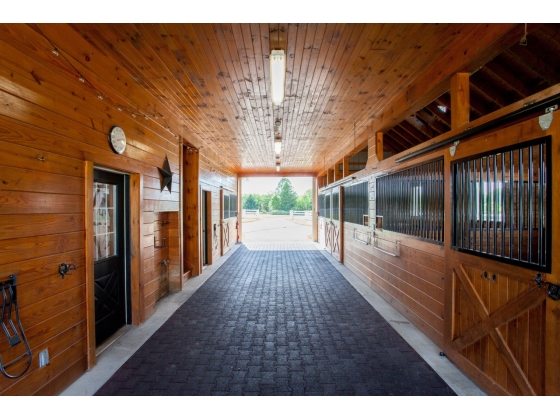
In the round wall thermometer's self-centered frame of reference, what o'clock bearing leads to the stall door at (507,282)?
The stall door is roughly at 12 o'clock from the round wall thermometer.

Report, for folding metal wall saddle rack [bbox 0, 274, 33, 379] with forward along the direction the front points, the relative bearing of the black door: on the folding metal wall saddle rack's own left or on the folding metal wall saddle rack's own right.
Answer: on the folding metal wall saddle rack's own left

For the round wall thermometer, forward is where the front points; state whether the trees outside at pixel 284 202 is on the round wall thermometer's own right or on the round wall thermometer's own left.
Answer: on the round wall thermometer's own left

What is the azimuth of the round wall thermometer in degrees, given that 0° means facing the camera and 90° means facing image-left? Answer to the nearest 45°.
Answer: approximately 315°

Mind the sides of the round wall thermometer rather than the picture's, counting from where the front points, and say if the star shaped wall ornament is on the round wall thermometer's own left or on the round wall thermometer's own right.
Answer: on the round wall thermometer's own left

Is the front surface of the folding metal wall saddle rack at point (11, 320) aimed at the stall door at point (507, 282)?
yes

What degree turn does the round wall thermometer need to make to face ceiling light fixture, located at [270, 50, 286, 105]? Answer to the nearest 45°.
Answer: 0° — it already faces it

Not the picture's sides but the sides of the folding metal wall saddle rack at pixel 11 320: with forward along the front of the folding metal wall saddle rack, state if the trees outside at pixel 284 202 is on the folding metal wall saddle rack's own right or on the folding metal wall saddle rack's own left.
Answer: on the folding metal wall saddle rack's own left
